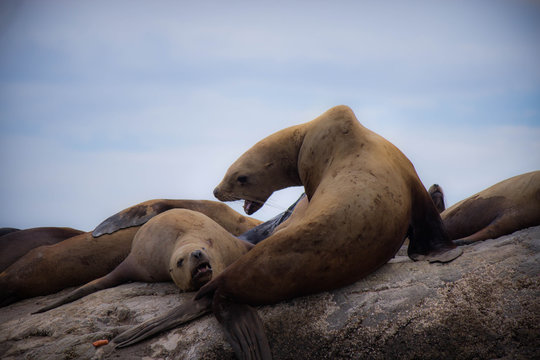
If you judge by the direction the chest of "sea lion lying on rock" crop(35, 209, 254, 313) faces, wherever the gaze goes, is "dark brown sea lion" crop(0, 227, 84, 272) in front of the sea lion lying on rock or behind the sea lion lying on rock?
behind

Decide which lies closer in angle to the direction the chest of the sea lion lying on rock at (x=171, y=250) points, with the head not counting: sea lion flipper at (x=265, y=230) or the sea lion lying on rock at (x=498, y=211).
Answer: the sea lion lying on rock

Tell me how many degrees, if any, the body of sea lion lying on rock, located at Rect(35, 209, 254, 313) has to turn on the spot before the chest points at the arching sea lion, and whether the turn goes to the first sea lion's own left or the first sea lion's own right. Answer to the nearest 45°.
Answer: approximately 45° to the first sea lion's own left

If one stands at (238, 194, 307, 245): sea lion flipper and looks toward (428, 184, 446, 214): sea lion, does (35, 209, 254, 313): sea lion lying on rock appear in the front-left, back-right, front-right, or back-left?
back-right

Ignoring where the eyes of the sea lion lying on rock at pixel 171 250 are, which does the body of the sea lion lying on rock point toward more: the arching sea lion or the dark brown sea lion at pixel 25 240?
the arching sea lion

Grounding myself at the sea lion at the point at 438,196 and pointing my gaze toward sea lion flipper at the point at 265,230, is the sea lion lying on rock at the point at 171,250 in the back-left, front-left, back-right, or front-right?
front-left

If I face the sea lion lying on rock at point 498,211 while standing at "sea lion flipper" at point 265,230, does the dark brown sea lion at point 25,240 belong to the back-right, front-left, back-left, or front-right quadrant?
back-right

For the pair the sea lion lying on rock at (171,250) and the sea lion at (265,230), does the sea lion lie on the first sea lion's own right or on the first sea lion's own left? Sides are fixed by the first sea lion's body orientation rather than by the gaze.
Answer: on the first sea lion's own left

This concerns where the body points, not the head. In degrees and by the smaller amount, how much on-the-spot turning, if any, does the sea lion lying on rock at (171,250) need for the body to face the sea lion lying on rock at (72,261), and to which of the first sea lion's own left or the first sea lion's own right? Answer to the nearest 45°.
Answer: approximately 135° to the first sea lion's own right
